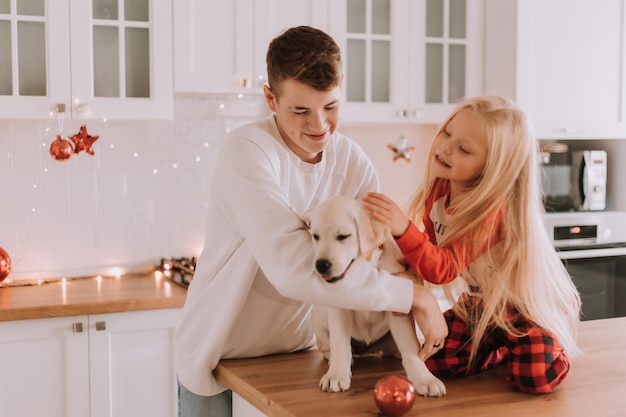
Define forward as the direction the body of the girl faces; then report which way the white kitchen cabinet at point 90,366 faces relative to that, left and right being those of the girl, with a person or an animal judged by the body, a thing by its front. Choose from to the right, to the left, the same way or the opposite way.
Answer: to the left

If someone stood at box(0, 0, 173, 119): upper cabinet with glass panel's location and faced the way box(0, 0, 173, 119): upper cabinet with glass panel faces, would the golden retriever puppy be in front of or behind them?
in front

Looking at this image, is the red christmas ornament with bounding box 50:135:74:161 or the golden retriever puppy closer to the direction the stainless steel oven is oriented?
the golden retriever puppy

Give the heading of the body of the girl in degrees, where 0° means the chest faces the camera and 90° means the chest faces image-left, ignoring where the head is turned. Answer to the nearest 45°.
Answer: approximately 45°

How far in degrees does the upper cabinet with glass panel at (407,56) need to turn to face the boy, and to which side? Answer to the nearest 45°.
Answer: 0° — it already faces them

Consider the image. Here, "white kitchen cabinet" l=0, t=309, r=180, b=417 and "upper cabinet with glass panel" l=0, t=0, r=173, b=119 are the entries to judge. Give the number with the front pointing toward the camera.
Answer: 2

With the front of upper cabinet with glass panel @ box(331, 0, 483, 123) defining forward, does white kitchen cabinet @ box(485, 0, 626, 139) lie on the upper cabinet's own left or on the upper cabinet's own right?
on the upper cabinet's own left

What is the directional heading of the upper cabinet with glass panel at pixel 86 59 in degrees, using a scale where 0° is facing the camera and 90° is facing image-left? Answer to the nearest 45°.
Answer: approximately 0°

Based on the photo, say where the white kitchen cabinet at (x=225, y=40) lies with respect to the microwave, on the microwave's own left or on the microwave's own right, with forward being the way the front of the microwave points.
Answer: on the microwave's own right

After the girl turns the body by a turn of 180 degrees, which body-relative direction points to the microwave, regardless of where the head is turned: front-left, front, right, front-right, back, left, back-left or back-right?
front-left
